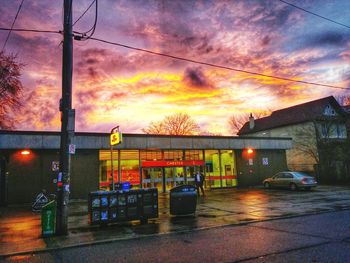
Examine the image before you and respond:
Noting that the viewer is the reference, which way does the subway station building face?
facing the viewer

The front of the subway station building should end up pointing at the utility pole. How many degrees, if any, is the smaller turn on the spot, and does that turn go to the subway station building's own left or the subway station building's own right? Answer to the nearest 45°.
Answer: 0° — it already faces it

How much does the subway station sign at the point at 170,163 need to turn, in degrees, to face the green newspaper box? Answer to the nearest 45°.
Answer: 0° — it already faces it

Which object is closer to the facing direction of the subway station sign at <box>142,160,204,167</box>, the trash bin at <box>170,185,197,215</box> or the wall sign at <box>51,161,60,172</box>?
the trash bin

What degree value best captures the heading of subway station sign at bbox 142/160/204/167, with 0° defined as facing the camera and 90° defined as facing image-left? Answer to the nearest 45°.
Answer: approximately 0°

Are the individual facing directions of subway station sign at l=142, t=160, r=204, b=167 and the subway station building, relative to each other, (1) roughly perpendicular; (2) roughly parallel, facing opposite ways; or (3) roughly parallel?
roughly parallel

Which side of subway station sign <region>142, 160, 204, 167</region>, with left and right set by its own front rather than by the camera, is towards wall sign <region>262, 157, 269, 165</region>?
left

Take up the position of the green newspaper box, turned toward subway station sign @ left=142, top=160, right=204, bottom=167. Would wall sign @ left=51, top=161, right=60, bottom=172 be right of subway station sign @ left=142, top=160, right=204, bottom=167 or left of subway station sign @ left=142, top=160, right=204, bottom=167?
left

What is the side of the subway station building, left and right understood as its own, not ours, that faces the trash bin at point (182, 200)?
front

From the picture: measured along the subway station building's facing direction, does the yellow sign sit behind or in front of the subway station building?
in front

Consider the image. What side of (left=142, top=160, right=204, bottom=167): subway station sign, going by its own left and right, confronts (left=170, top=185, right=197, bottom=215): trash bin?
front

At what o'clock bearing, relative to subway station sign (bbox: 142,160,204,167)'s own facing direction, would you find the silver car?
The silver car is roughly at 9 o'clock from the subway station sign.

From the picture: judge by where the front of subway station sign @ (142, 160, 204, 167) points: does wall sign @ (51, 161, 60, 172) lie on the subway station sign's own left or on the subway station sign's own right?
on the subway station sign's own right
